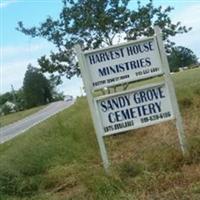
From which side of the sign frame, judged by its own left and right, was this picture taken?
front

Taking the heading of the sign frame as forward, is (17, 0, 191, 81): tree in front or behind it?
behind
